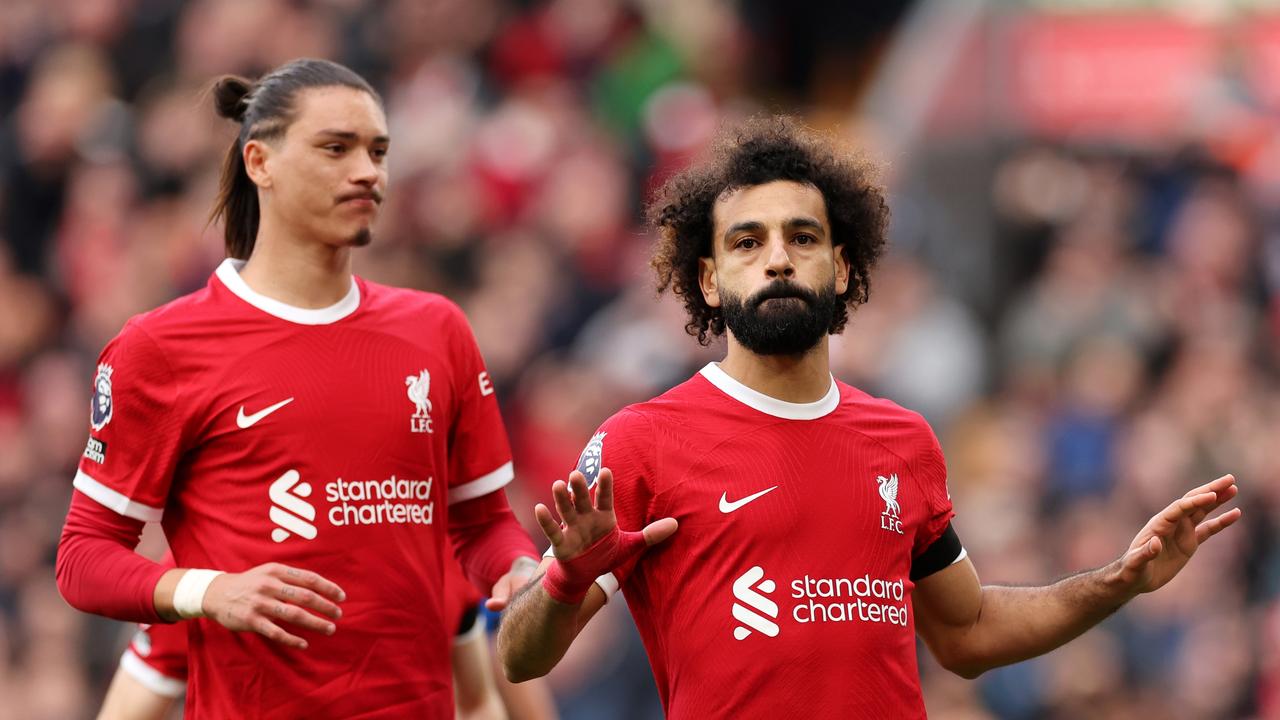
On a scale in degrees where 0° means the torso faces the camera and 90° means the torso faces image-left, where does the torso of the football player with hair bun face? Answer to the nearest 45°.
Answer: approximately 315°

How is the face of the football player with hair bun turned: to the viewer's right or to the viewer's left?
to the viewer's right
